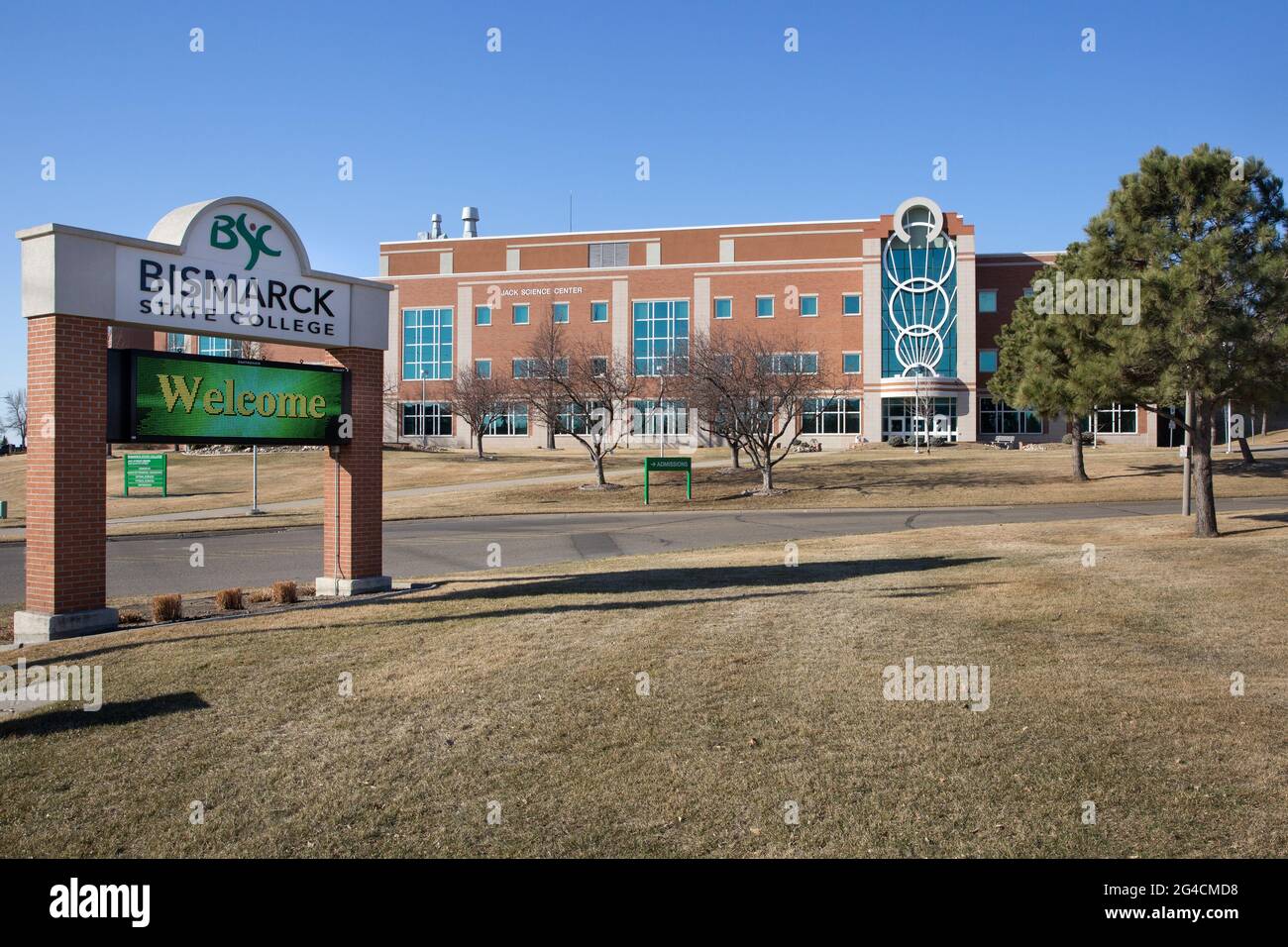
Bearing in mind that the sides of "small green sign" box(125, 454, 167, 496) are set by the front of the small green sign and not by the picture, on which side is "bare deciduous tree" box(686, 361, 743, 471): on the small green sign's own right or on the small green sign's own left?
on the small green sign's own left

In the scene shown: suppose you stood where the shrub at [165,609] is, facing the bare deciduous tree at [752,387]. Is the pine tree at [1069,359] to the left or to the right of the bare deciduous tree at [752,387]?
right

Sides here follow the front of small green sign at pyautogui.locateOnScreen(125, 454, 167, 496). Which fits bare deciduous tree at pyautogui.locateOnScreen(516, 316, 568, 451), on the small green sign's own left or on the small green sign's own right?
on the small green sign's own left

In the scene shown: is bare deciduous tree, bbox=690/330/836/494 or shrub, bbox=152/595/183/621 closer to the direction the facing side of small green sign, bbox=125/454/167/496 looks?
the shrub

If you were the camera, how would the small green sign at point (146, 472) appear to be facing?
facing the viewer

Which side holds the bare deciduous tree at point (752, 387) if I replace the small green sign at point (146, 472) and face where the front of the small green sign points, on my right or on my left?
on my left

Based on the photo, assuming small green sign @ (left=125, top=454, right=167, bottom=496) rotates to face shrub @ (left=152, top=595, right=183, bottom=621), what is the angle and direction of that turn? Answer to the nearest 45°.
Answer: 0° — it already faces it
